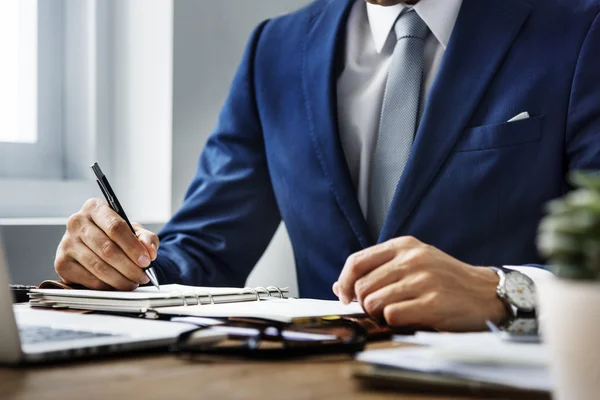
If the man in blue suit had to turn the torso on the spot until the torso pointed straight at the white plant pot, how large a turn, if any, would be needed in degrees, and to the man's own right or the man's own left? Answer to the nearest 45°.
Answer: approximately 45° to the man's own left

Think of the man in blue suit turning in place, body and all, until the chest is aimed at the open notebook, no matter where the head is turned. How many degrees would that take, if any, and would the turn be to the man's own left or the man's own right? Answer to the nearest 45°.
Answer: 0° — they already face it

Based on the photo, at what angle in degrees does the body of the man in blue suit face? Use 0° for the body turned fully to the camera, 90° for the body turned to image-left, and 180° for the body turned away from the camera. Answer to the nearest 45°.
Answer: approximately 45°

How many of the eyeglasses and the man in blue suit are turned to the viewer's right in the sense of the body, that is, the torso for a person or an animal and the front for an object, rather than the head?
0

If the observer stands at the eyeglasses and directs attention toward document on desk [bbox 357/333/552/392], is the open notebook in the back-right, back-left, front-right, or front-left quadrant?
back-left

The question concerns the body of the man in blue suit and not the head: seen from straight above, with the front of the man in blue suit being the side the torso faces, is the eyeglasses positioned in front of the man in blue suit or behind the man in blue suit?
in front
